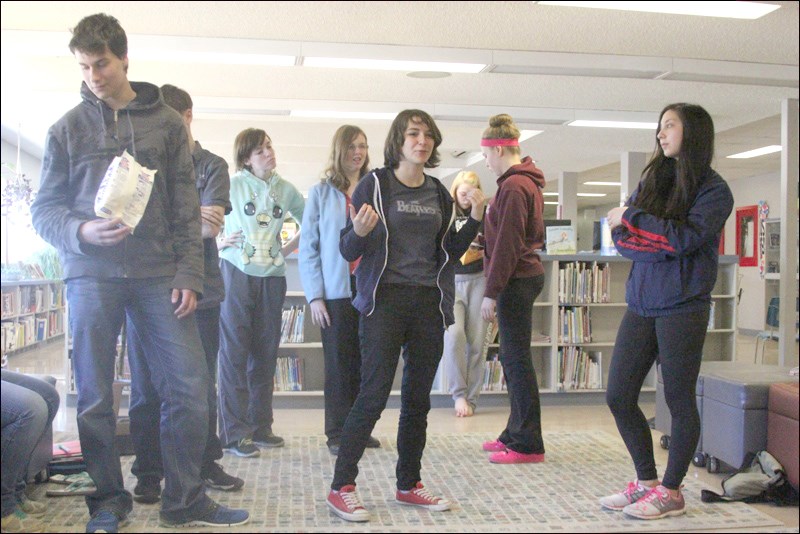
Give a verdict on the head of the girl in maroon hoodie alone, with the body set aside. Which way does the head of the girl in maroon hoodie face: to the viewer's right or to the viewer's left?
to the viewer's left

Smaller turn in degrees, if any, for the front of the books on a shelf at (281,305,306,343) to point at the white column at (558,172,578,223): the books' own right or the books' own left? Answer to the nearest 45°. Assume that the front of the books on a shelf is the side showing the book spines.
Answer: approximately 135° to the books' own left

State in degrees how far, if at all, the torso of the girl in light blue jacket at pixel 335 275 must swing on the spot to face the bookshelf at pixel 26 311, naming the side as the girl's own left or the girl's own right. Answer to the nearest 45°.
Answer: approximately 90° to the girl's own right

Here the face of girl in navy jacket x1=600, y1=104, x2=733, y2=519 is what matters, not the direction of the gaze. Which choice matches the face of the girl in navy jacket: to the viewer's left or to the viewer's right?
to the viewer's left

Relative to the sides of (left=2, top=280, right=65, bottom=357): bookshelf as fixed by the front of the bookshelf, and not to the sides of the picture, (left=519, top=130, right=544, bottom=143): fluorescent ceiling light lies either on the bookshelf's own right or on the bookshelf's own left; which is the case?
on the bookshelf's own left

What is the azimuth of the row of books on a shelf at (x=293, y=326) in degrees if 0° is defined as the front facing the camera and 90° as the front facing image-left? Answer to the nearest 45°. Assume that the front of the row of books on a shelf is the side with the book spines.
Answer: approximately 0°

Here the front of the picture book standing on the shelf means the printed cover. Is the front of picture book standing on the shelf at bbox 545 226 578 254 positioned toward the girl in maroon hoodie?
yes
